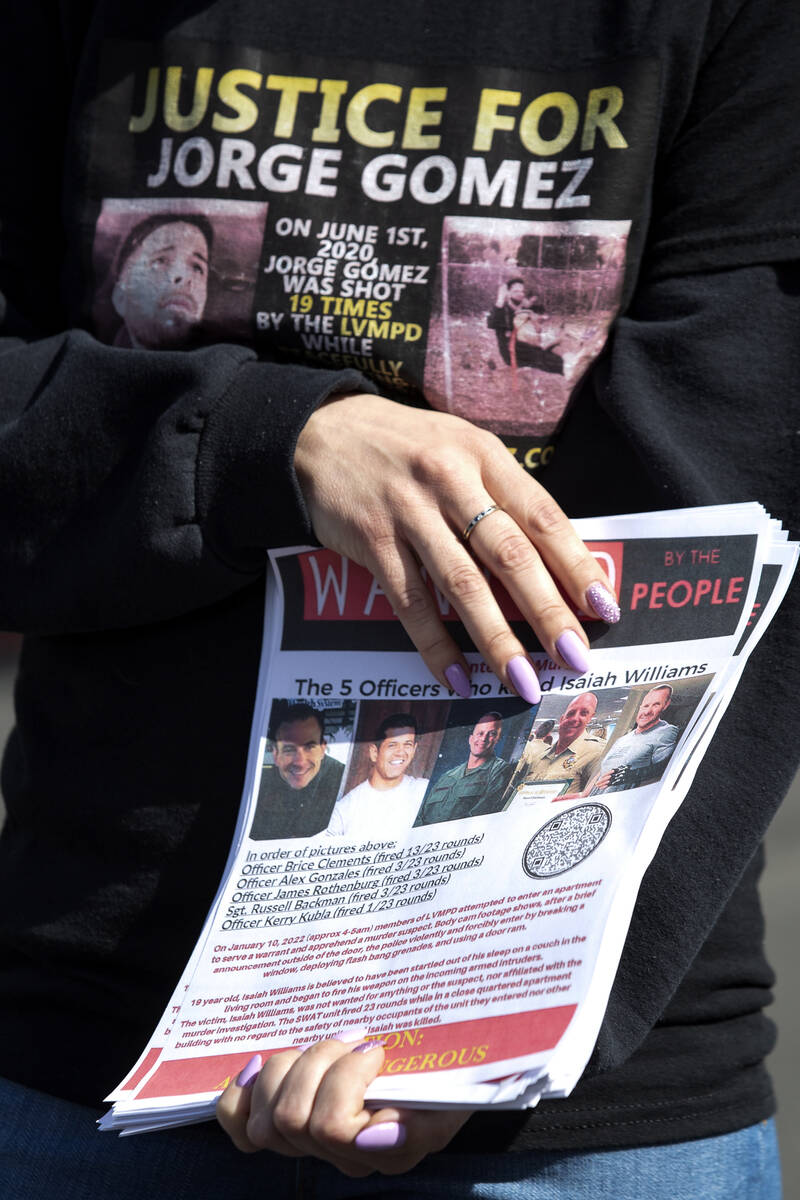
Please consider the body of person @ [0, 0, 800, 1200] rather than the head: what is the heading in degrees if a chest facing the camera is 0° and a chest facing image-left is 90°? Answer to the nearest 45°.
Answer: approximately 0°
